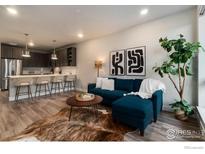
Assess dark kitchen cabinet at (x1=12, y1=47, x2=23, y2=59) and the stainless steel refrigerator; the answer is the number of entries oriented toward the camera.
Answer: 2

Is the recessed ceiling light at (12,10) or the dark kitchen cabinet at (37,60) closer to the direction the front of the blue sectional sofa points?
the recessed ceiling light

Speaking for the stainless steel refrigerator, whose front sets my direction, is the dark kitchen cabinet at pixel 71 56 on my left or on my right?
on my left

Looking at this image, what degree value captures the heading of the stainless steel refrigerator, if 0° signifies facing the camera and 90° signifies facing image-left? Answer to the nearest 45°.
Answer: approximately 0°

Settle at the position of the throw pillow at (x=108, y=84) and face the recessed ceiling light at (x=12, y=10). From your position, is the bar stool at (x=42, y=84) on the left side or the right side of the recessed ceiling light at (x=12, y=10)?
right

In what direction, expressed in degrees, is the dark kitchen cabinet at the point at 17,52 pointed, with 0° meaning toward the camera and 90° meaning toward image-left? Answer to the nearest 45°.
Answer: approximately 0°

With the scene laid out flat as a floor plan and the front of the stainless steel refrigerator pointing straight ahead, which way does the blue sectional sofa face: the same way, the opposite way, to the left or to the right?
to the right

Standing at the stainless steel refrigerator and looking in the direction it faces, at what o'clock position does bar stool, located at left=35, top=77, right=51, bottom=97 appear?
The bar stool is roughly at 11 o'clock from the stainless steel refrigerator.

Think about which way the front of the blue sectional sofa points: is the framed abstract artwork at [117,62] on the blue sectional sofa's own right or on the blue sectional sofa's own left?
on the blue sectional sofa's own right

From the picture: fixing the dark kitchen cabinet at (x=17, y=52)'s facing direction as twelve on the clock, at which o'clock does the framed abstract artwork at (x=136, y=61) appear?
The framed abstract artwork is roughly at 11 o'clock from the dark kitchen cabinet.

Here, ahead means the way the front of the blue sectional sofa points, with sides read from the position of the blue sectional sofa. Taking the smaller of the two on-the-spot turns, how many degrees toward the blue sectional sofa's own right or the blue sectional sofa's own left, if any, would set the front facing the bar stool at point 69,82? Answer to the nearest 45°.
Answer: approximately 90° to the blue sectional sofa's own right

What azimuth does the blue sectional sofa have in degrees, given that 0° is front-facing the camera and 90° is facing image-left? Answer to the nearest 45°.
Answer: approximately 45°
